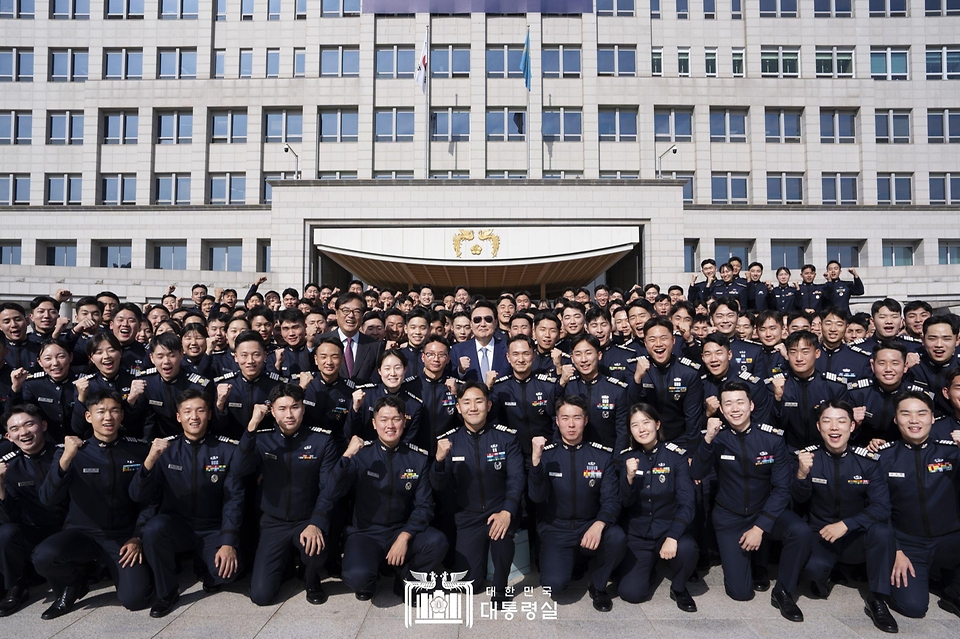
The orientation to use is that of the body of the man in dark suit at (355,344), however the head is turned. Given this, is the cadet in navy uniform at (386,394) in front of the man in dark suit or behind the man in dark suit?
in front

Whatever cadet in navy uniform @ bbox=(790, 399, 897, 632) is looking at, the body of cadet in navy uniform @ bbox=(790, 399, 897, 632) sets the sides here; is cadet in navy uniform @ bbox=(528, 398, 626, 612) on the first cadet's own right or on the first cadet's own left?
on the first cadet's own right

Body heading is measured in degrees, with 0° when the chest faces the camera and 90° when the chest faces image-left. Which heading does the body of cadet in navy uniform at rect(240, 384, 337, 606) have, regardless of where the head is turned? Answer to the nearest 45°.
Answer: approximately 0°

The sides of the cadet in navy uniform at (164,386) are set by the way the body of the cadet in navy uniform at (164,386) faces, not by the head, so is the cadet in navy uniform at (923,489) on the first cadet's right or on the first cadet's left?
on the first cadet's left

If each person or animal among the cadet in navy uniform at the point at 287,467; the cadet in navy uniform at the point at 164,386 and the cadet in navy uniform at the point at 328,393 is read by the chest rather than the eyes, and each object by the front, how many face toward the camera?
3

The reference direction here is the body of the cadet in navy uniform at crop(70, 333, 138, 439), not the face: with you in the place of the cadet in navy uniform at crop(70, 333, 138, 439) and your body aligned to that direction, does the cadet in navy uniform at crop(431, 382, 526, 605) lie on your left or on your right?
on your left

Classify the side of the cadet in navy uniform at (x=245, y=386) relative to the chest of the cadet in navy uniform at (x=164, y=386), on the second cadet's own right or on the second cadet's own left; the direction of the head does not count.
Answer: on the second cadet's own left

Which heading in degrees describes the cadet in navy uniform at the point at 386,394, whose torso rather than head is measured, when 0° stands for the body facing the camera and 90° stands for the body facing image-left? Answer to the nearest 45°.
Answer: approximately 0°

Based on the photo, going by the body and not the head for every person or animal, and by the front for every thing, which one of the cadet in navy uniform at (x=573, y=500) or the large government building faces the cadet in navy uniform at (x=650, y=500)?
the large government building

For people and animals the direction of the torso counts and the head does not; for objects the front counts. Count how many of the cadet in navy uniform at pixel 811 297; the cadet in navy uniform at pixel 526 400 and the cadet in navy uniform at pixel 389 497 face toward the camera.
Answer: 3
